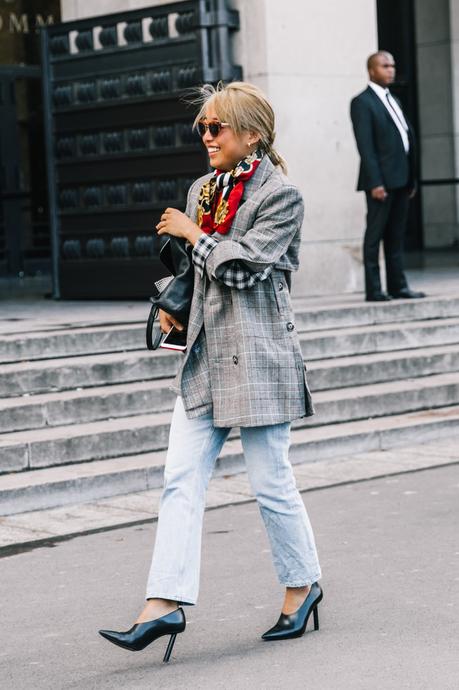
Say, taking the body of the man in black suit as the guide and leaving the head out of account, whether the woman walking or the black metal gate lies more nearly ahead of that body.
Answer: the woman walking

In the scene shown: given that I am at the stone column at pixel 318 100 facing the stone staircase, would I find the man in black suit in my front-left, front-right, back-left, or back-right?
front-left

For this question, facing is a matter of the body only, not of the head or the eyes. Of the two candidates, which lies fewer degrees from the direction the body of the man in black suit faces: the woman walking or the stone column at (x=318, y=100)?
the woman walking

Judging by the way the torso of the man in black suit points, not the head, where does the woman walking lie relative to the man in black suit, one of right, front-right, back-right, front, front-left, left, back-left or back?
front-right

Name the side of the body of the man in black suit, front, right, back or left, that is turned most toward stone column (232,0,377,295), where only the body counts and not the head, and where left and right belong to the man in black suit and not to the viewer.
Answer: back
